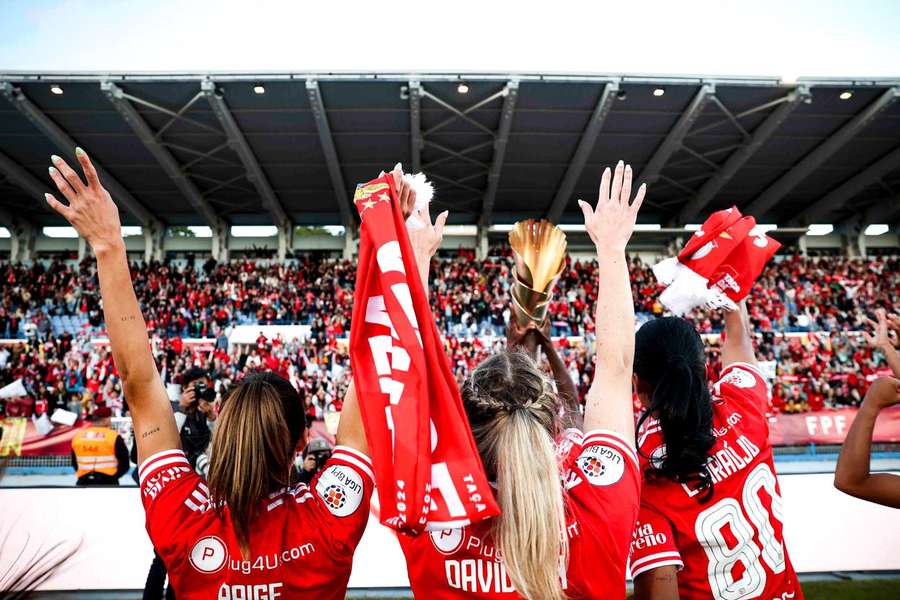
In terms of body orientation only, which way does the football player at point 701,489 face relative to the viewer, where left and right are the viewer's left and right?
facing away from the viewer and to the left of the viewer

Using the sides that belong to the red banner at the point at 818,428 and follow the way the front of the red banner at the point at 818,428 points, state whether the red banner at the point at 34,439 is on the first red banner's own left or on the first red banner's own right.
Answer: on the first red banner's own right

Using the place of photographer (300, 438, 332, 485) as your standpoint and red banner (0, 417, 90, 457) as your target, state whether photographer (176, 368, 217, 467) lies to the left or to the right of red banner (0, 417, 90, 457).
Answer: left

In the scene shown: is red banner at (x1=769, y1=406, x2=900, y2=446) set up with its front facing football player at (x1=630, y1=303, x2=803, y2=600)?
yes

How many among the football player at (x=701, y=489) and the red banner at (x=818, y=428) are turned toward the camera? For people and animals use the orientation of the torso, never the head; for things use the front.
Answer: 1

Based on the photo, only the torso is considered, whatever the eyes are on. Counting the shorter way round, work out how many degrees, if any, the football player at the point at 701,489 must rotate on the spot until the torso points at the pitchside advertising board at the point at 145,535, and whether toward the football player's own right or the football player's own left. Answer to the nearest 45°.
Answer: approximately 45° to the football player's own left

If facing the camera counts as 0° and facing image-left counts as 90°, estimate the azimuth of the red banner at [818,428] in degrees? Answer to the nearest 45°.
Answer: approximately 0°
